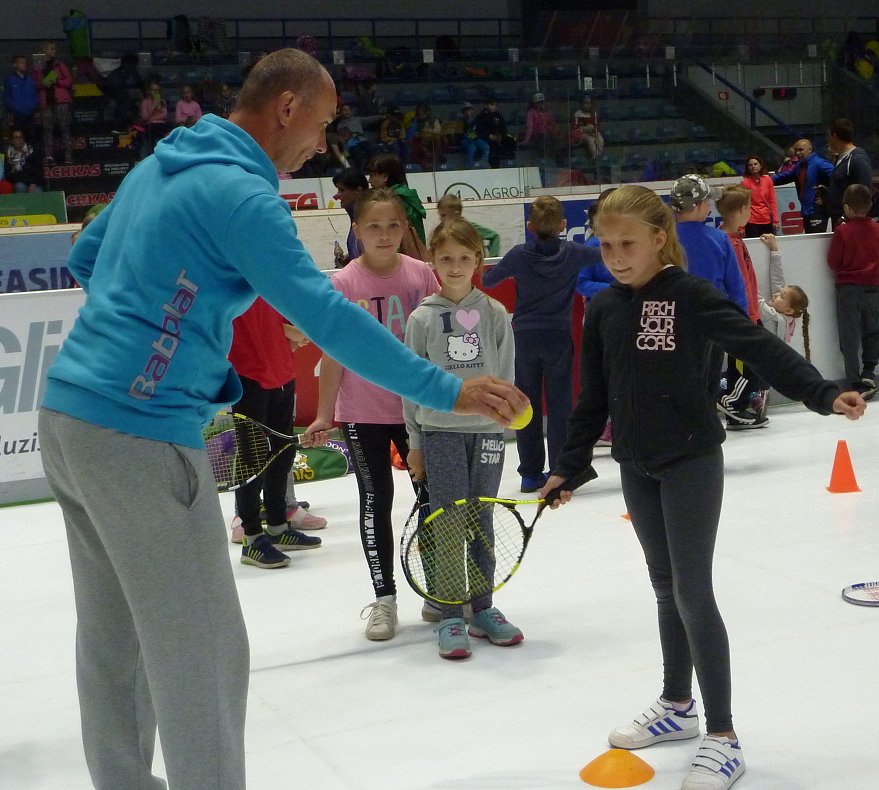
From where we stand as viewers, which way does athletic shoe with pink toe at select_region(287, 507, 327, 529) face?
facing to the right of the viewer

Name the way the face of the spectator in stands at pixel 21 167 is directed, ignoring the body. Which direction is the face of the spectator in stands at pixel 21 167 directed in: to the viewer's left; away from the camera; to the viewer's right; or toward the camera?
toward the camera

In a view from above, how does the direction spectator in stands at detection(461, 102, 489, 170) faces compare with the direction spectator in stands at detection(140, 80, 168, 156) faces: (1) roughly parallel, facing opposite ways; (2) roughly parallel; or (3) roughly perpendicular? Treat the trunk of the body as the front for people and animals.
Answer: roughly parallel

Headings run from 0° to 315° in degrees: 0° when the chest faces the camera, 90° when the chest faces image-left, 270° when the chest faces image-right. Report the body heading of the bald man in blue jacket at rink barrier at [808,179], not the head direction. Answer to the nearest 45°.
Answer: approximately 45°

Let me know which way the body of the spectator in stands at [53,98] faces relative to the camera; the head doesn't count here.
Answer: toward the camera

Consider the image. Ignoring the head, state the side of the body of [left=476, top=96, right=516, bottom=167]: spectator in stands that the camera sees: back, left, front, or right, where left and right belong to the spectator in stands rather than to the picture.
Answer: front

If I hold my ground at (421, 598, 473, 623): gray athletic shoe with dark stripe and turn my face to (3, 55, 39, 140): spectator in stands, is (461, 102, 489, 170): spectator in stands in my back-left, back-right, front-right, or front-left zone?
front-right

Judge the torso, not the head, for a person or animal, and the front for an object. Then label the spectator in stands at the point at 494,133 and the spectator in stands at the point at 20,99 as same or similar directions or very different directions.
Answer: same or similar directions

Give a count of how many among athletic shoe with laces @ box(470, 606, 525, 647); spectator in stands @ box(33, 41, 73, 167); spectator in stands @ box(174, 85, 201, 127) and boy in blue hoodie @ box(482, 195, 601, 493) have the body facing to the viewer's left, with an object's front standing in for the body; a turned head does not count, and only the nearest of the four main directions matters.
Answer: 0

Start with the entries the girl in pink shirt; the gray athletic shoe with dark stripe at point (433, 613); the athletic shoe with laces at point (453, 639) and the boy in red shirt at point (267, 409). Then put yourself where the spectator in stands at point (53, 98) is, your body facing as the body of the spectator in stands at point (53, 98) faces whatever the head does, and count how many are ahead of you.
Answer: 4

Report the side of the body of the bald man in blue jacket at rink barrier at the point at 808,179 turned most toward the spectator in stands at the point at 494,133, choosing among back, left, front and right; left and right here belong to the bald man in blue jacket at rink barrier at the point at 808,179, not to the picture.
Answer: right

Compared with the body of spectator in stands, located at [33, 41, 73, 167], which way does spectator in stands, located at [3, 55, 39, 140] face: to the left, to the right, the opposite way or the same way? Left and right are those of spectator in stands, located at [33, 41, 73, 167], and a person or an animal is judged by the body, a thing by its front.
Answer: the same way

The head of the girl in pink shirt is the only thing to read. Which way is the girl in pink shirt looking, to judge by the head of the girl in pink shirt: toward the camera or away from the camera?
toward the camera

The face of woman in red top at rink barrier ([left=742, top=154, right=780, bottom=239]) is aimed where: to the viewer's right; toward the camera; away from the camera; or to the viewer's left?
toward the camera

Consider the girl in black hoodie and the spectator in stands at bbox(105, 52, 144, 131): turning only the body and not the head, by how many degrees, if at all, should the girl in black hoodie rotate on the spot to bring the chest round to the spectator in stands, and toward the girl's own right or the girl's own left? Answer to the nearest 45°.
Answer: approximately 90° to the girl's own right
